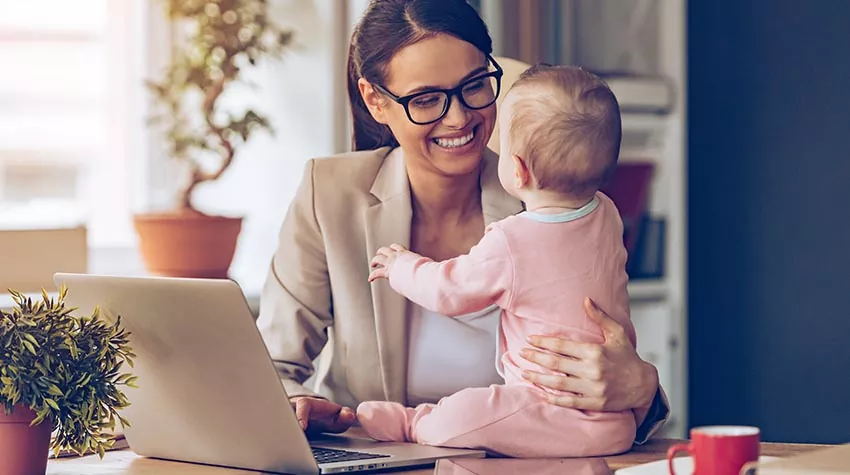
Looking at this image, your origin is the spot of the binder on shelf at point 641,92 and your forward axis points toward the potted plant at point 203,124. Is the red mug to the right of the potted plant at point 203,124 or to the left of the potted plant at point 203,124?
left

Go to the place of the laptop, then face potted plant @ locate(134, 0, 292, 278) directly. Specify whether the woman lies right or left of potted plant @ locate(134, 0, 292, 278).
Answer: right

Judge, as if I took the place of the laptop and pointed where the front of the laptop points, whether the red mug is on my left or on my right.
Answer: on my right

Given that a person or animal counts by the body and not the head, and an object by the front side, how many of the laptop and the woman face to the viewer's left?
0

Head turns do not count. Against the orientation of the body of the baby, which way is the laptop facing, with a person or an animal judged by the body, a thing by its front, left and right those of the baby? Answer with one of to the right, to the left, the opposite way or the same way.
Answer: to the right

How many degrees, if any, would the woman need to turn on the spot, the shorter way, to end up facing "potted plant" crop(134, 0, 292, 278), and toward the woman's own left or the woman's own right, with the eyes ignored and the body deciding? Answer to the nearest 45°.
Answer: approximately 180°

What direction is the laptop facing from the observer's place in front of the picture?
facing away from the viewer and to the right of the viewer

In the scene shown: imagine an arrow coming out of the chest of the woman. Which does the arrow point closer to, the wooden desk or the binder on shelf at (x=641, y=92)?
the wooden desk

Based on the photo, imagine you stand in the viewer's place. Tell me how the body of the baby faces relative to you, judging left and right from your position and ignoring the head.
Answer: facing away from the viewer and to the left of the viewer

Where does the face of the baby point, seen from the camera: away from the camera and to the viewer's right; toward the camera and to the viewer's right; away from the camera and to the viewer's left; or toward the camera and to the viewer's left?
away from the camera and to the viewer's left

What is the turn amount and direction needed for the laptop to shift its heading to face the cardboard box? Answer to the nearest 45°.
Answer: approximately 90° to its left

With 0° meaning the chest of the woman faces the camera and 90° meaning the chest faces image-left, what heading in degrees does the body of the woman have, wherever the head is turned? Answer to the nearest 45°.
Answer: approximately 315°
